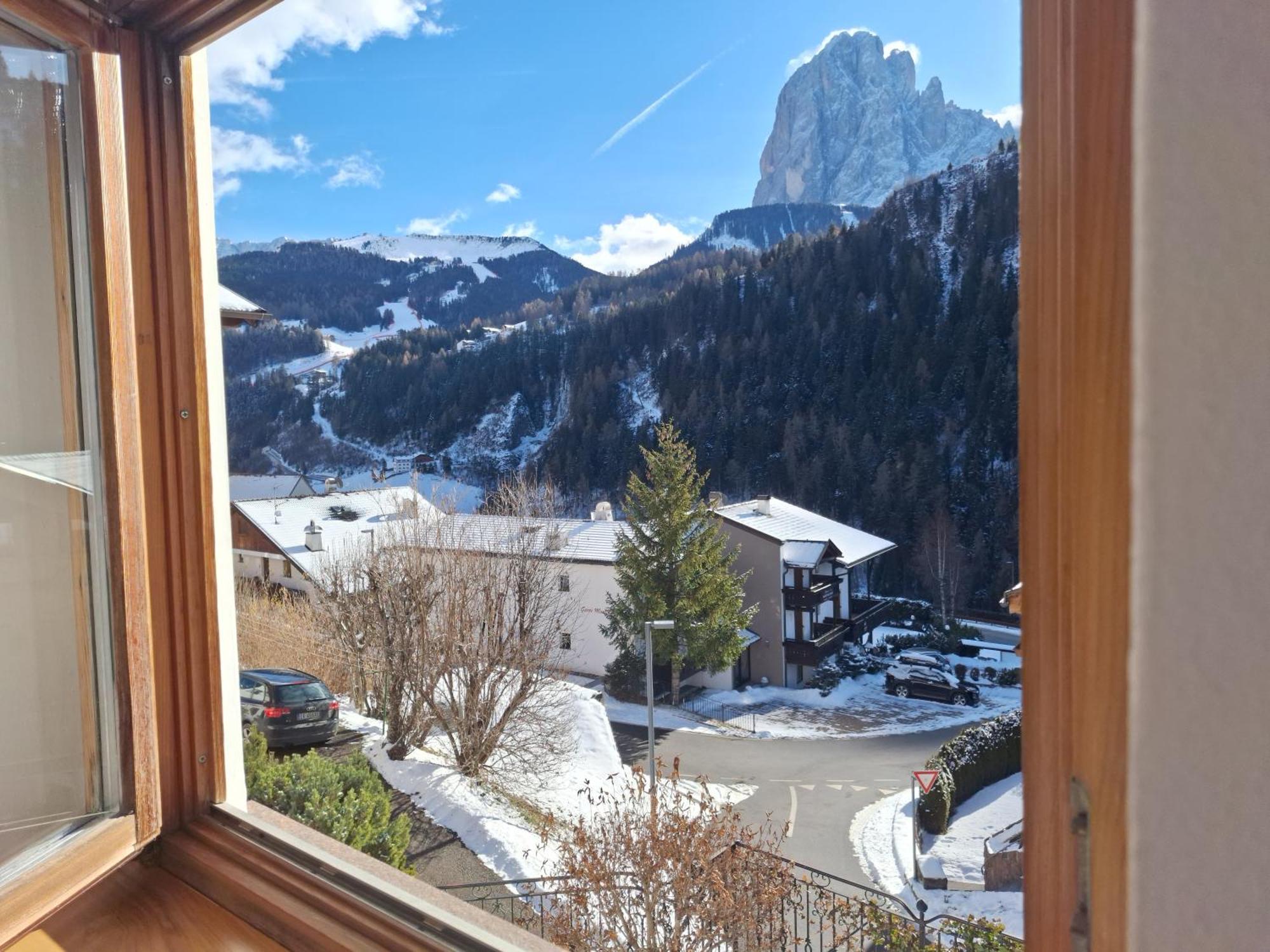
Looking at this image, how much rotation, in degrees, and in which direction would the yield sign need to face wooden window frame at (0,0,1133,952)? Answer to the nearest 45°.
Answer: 0° — it already faces it

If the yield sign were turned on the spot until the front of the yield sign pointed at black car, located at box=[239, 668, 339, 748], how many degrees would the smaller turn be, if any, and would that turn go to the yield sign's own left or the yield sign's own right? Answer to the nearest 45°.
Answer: approximately 45° to the yield sign's own right

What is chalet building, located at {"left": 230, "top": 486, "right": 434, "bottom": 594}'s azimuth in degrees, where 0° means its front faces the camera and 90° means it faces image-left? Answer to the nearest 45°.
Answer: approximately 45°

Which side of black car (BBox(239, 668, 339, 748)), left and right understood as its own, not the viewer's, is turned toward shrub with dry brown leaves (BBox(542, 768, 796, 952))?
back

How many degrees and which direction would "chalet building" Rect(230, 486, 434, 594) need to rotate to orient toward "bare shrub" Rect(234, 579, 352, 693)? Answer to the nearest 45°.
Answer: approximately 45° to its left

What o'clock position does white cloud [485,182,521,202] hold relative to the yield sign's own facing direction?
The white cloud is roughly at 5 o'clock from the yield sign.

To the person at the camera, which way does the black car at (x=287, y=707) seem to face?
facing away from the viewer and to the left of the viewer

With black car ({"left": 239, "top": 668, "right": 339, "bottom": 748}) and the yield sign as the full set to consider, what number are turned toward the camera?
1

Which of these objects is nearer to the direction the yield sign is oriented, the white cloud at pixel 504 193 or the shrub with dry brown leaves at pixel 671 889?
the shrub with dry brown leaves

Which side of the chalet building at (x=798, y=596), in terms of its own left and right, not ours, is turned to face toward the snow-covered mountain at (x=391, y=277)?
back

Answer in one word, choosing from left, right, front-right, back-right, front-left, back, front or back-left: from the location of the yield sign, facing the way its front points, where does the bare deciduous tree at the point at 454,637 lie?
right

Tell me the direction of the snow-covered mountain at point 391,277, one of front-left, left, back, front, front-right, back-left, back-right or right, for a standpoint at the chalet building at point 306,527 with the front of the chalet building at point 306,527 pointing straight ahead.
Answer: back-right
